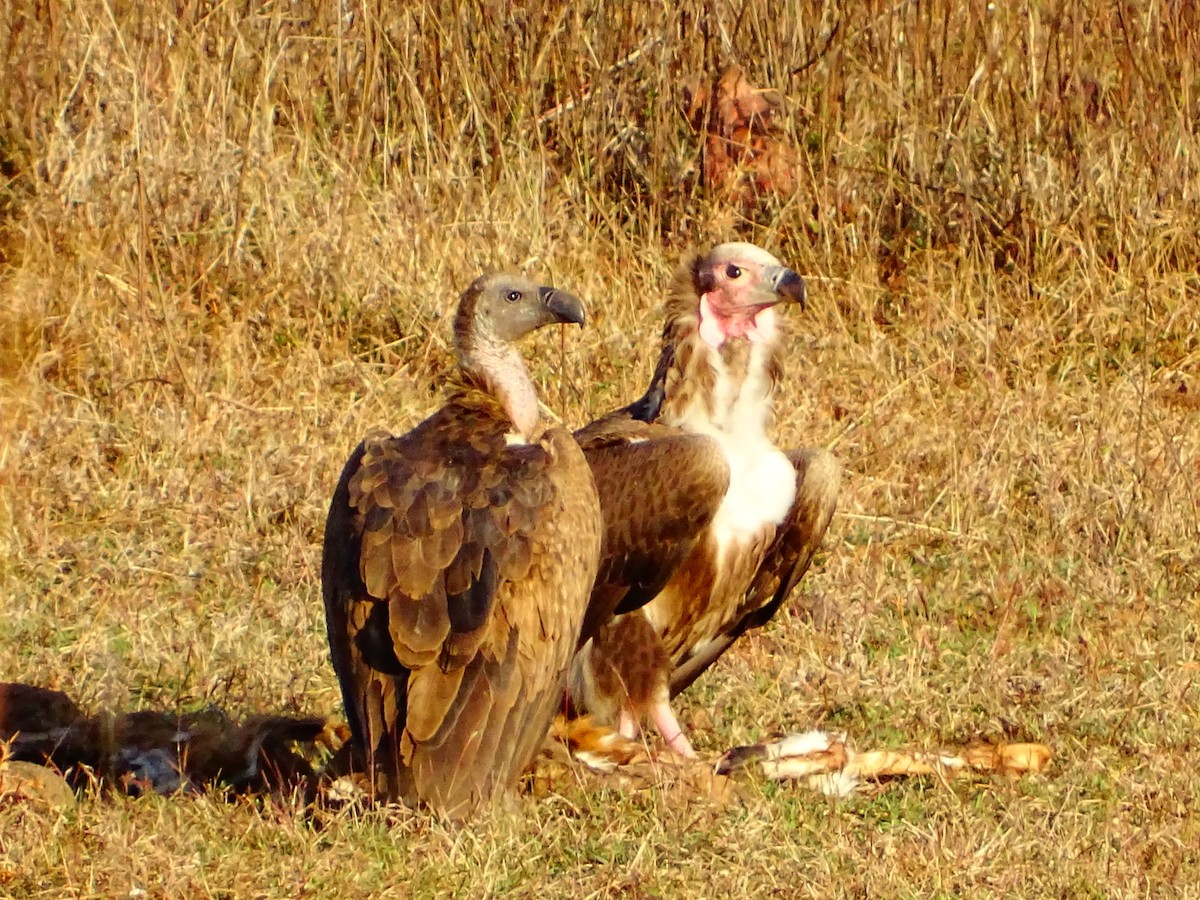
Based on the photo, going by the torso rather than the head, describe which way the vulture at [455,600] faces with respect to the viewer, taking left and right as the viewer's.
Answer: facing away from the viewer and to the right of the viewer

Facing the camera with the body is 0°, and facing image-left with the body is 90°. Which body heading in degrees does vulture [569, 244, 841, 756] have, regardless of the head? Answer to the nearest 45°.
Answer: approximately 315°

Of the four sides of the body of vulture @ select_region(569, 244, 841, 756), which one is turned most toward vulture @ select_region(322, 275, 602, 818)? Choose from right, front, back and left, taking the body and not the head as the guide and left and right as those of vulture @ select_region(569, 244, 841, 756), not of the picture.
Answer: right
